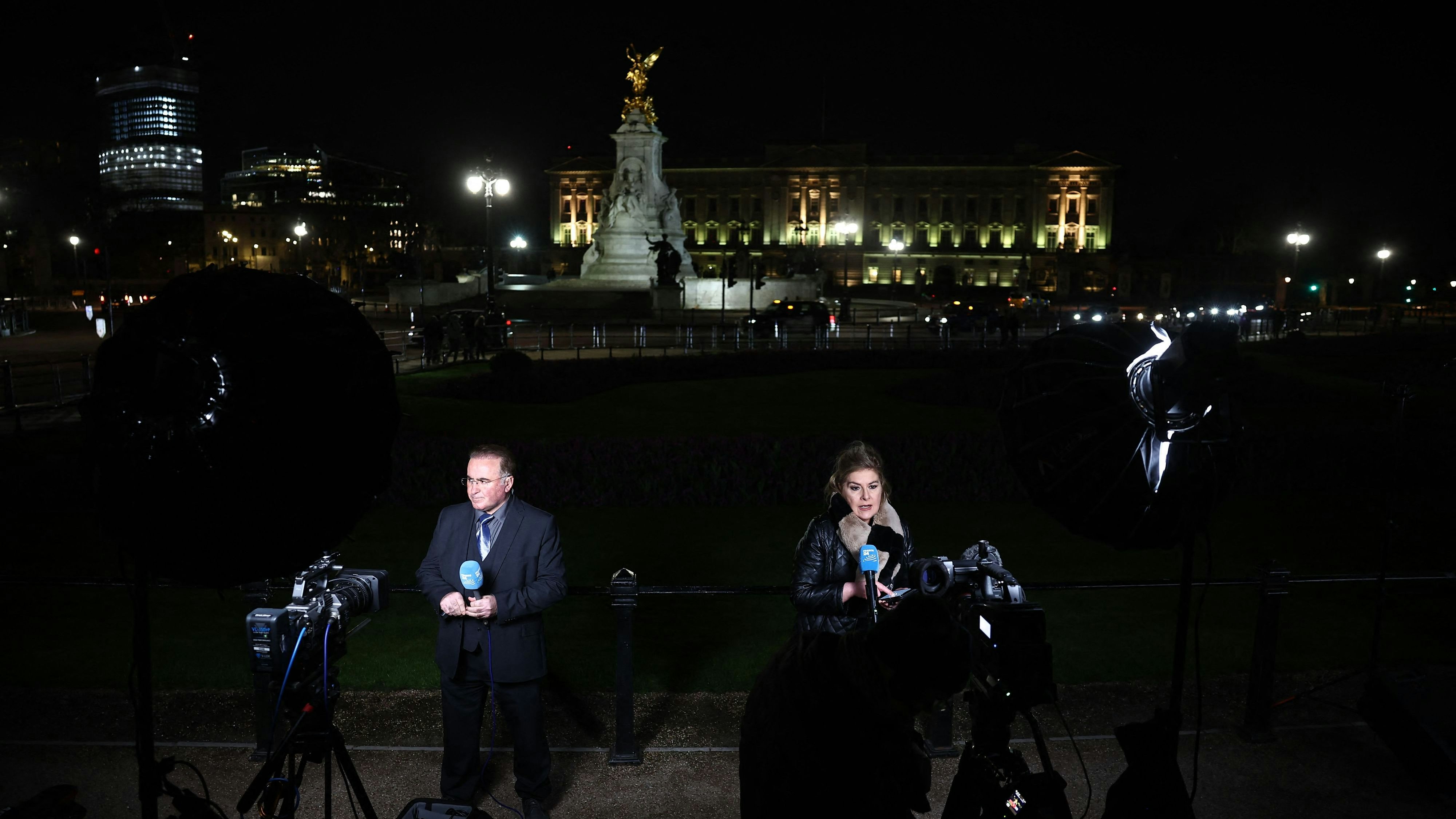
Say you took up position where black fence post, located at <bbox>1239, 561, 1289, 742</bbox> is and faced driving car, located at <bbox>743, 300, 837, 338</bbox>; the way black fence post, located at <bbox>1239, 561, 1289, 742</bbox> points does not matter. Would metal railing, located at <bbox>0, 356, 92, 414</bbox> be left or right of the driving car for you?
left

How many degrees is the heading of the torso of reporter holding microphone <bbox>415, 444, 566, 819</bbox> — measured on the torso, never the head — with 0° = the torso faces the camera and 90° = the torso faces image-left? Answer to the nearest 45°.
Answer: approximately 45°

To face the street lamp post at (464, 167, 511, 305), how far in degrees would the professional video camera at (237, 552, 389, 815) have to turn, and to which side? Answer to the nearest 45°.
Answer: approximately 45° to its left

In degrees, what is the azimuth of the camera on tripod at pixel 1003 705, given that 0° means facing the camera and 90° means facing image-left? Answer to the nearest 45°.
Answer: approximately 135°

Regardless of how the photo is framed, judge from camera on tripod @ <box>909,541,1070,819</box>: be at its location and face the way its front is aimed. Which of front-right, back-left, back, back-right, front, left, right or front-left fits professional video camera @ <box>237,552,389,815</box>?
front-left

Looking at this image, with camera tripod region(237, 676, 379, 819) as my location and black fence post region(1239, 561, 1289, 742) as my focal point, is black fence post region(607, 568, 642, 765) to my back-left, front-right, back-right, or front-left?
front-left

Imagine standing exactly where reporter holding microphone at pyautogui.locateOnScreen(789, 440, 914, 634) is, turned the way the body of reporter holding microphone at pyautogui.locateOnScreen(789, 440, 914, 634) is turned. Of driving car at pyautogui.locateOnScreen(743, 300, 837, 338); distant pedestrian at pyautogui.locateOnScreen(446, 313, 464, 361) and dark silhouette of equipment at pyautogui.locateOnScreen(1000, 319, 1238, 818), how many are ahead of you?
1

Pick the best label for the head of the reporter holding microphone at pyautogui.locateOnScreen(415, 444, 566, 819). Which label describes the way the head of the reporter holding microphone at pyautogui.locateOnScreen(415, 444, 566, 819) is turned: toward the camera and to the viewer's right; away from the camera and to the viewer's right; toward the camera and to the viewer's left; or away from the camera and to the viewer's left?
toward the camera and to the viewer's left

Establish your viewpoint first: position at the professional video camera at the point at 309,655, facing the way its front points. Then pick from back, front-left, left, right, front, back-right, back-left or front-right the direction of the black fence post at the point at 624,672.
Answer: front

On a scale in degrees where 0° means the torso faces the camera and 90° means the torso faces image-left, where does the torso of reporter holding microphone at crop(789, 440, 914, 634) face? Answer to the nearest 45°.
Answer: approximately 315°

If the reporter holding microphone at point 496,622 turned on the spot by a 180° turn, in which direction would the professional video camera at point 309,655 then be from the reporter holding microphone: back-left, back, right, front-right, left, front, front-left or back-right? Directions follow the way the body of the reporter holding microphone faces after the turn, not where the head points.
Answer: back

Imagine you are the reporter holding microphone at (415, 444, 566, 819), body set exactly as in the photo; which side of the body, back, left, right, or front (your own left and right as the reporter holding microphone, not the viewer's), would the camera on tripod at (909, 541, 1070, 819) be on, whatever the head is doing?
left

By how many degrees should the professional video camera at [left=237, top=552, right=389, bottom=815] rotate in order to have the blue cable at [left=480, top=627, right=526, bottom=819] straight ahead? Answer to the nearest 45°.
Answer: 0° — it already faces it

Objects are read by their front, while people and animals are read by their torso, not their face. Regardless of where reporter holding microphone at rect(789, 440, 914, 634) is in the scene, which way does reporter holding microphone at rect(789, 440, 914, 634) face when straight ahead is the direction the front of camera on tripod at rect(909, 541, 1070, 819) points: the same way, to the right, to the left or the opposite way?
the opposite way

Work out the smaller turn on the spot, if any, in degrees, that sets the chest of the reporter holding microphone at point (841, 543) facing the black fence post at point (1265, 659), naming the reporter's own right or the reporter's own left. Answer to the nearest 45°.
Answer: approximately 90° to the reporter's own left

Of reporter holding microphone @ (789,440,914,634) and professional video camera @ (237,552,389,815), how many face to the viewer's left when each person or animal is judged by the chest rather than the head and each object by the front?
0
